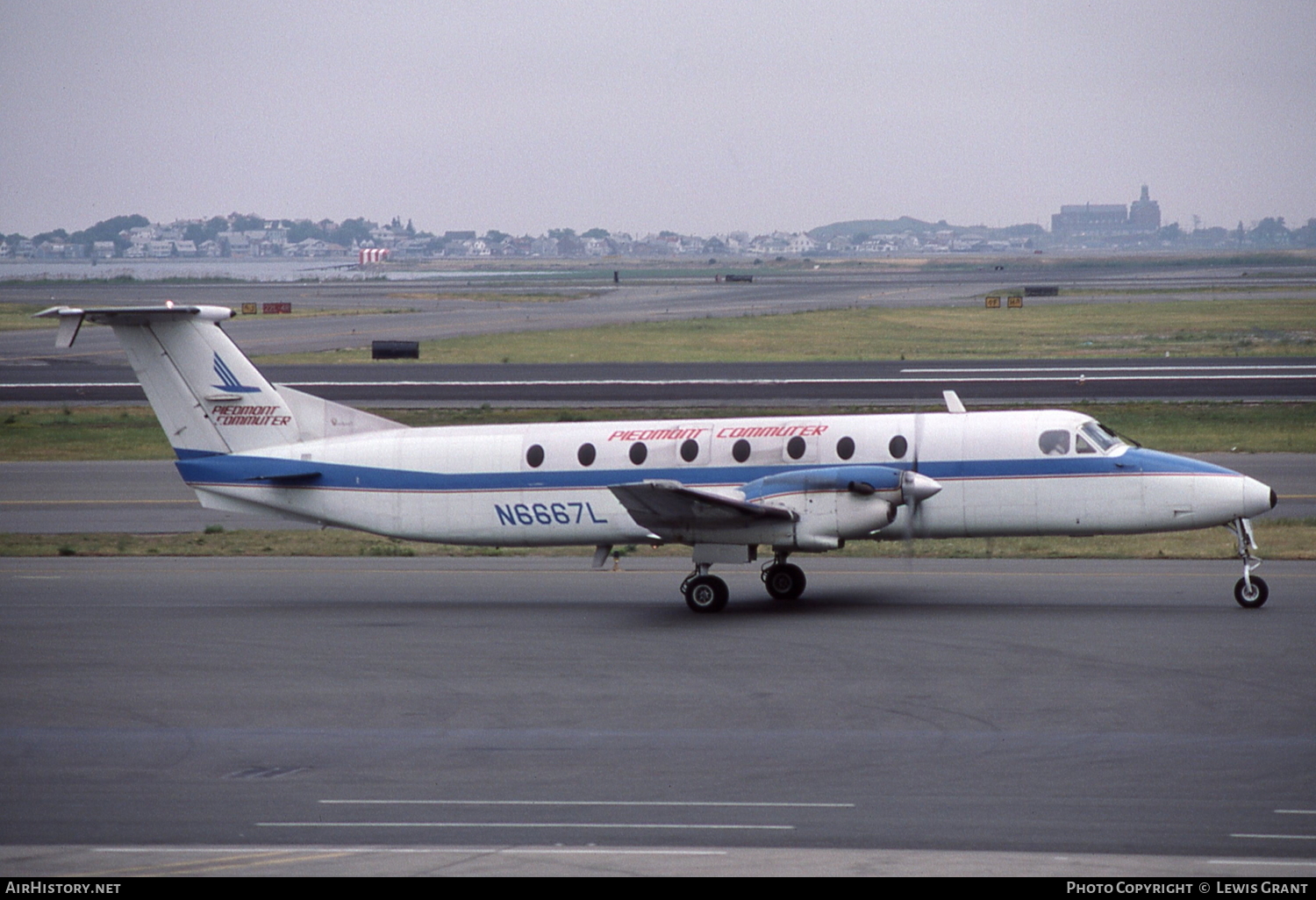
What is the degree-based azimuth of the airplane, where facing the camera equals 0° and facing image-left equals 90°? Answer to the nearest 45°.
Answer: approximately 270°
